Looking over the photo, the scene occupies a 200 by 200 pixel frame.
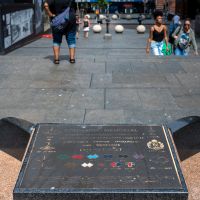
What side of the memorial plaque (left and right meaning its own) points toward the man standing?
back

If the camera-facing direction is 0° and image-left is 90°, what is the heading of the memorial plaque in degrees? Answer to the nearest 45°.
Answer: approximately 0°

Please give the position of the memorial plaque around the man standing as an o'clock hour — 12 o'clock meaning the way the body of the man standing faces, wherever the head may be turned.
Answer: The memorial plaque is roughly at 6 o'clock from the man standing.
